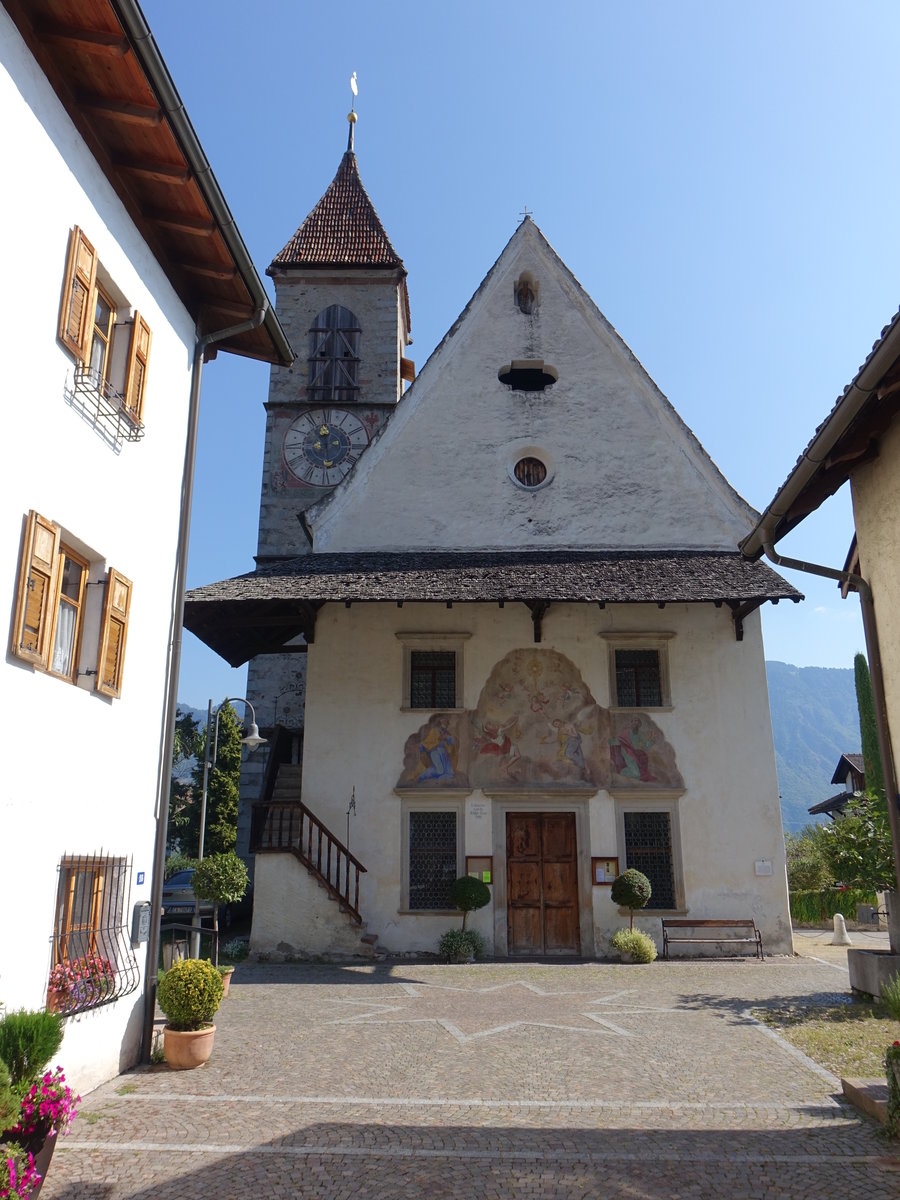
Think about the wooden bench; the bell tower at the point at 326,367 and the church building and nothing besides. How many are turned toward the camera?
3

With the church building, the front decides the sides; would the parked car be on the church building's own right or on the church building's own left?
on the church building's own right

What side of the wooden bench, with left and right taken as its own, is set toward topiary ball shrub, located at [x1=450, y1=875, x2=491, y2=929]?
right

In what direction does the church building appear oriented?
toward the camera

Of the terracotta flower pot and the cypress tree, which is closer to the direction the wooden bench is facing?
the terracotta flower pot

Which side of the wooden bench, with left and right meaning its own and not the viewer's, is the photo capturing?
front

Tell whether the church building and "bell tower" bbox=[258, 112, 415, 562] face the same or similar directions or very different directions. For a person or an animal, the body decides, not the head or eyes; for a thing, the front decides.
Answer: same or similar directions

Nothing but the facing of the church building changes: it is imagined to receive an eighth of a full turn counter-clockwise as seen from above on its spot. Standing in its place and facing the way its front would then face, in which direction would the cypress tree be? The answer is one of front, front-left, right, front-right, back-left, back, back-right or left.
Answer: left

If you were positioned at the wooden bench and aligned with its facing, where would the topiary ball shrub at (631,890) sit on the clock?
The topiary ball shrub is roughly at 2 o'clock from the wooden bench.

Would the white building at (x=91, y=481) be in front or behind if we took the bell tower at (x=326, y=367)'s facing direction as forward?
in front

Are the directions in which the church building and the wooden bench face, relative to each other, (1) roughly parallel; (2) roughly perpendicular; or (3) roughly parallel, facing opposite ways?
roughly parallel

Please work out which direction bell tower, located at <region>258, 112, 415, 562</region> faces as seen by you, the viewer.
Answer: facing the viewer

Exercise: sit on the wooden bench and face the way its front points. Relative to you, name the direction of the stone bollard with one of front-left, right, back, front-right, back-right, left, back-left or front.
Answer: back-left
